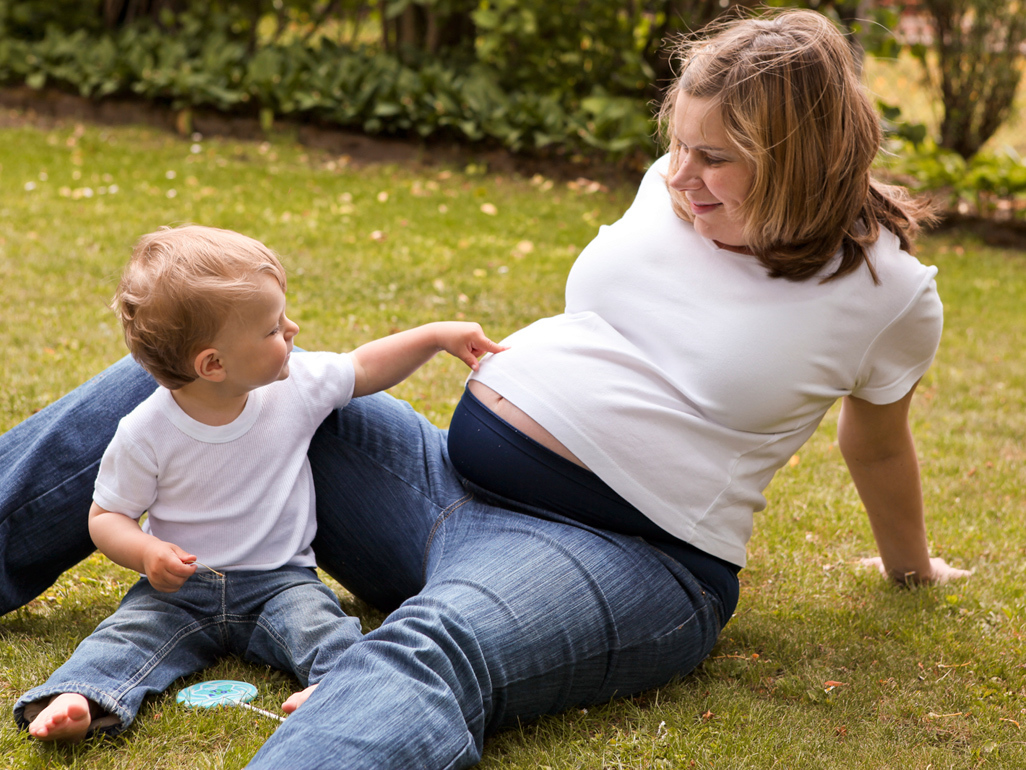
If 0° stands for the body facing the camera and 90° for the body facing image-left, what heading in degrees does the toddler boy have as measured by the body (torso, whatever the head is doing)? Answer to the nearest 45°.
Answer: approximately 0°

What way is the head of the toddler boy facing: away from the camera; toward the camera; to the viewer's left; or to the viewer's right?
to the viewer's right
